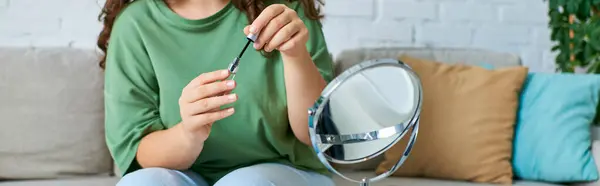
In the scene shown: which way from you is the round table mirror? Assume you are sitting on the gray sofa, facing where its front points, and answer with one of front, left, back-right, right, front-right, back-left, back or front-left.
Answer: front-left

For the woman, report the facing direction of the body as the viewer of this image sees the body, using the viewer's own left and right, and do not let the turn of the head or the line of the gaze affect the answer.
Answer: facing the viewer

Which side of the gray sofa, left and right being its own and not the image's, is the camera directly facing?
front
